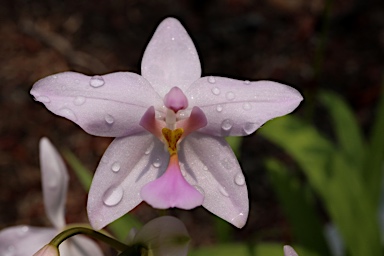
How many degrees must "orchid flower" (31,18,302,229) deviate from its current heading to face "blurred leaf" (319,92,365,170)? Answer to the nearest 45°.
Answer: approximately 135° to its left

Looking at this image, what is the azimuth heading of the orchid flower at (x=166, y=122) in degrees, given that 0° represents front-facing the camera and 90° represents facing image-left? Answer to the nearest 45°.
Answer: approximately 0°

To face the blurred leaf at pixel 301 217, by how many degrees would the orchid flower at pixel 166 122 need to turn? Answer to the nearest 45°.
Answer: approximately 135° to its left

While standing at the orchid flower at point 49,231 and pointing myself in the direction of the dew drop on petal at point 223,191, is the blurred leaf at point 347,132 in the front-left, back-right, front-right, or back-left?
front-left
